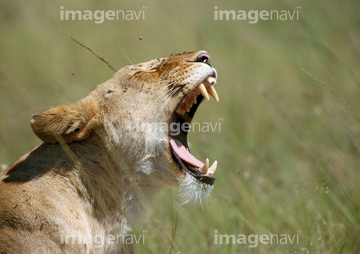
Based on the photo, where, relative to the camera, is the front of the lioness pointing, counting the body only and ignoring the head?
to the viewer's right
